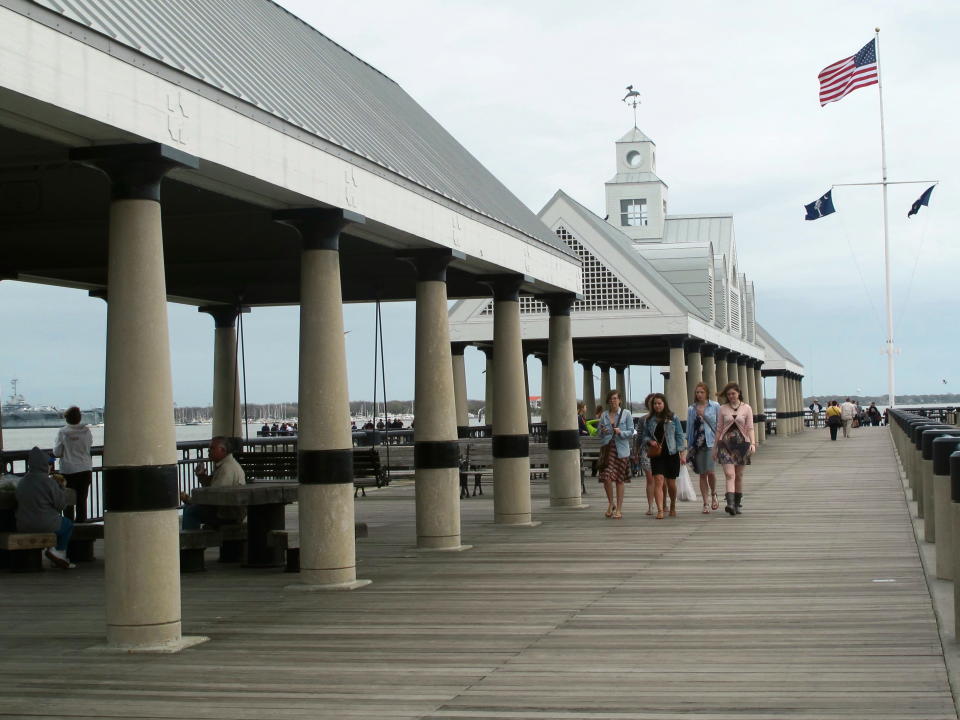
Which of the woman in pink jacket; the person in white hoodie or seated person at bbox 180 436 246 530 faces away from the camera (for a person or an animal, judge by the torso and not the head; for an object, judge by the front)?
the person in white hoodie

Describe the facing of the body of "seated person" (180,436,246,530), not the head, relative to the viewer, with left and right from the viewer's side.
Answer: facing to the left of the viewer

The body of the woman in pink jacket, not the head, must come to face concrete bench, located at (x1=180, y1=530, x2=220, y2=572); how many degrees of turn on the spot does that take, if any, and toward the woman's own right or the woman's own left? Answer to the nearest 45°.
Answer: approximately 45° to the woman's own right

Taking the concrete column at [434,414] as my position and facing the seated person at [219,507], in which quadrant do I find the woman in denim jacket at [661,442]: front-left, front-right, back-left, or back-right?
back-right

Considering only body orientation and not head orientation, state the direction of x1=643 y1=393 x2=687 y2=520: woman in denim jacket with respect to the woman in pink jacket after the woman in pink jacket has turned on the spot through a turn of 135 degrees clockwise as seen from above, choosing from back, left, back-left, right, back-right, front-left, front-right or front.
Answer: front-left

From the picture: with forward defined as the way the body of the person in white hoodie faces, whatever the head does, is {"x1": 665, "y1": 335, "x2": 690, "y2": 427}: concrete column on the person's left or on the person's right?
on the person's right

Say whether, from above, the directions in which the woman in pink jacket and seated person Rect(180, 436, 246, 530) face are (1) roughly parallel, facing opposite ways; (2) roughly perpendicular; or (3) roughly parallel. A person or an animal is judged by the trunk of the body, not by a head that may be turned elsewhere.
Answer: roughly perpendicular

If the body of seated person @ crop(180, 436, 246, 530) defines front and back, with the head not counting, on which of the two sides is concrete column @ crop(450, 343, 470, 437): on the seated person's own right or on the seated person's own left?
on the seated person's own right

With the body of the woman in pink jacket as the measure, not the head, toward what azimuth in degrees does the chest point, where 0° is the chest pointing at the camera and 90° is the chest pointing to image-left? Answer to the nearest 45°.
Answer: approximately 0°

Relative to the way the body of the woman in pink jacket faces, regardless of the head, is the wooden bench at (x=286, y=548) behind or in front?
in front

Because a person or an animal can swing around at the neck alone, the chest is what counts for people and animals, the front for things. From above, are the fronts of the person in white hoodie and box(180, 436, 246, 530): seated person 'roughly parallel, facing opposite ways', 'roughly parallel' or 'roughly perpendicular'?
roughly perpendicular

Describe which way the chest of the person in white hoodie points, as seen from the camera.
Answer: away from the camera

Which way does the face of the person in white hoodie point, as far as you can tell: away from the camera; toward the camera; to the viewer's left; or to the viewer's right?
away from the camera
